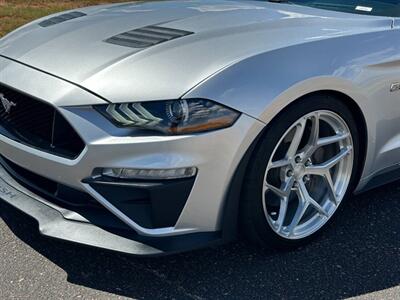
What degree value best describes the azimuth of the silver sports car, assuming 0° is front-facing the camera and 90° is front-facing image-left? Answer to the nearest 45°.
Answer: approximately 45°
